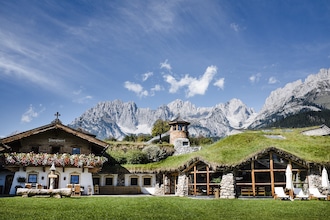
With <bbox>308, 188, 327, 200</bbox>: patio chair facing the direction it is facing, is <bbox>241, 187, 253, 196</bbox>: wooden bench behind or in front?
behind

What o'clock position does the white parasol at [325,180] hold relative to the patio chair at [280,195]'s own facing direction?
The white parasol is roughly at 10 o'clock from the patio chair.

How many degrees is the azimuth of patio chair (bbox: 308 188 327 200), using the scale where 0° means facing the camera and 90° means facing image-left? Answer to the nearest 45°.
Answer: approximately 315°

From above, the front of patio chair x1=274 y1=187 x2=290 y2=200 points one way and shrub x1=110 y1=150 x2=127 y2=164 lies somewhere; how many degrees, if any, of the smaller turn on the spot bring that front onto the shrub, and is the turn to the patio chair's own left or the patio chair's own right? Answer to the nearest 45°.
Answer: approximately 180°

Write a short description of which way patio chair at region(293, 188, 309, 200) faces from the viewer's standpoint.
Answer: facing the viewer and to the right of the viewer

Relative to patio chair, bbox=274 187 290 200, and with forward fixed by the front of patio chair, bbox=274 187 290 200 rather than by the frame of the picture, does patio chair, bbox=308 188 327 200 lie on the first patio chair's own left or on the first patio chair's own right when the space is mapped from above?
on the first patio chair's own left

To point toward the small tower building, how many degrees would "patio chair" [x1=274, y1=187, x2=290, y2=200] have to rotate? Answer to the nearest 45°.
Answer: approximately 180°

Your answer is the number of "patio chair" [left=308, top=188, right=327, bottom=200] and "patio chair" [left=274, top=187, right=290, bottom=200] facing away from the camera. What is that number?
0

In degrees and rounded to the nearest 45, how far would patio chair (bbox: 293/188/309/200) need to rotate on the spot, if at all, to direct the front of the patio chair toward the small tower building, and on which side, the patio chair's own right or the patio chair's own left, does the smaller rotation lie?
approximately 180°

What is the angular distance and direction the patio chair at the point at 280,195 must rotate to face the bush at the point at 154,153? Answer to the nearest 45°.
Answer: approximately 180°

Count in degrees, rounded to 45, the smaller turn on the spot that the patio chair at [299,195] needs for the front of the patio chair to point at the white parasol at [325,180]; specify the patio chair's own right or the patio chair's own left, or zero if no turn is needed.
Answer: approximately 45° to the patio chair's own left

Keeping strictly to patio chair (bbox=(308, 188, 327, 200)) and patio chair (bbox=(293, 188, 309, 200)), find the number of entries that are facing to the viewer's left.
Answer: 0
